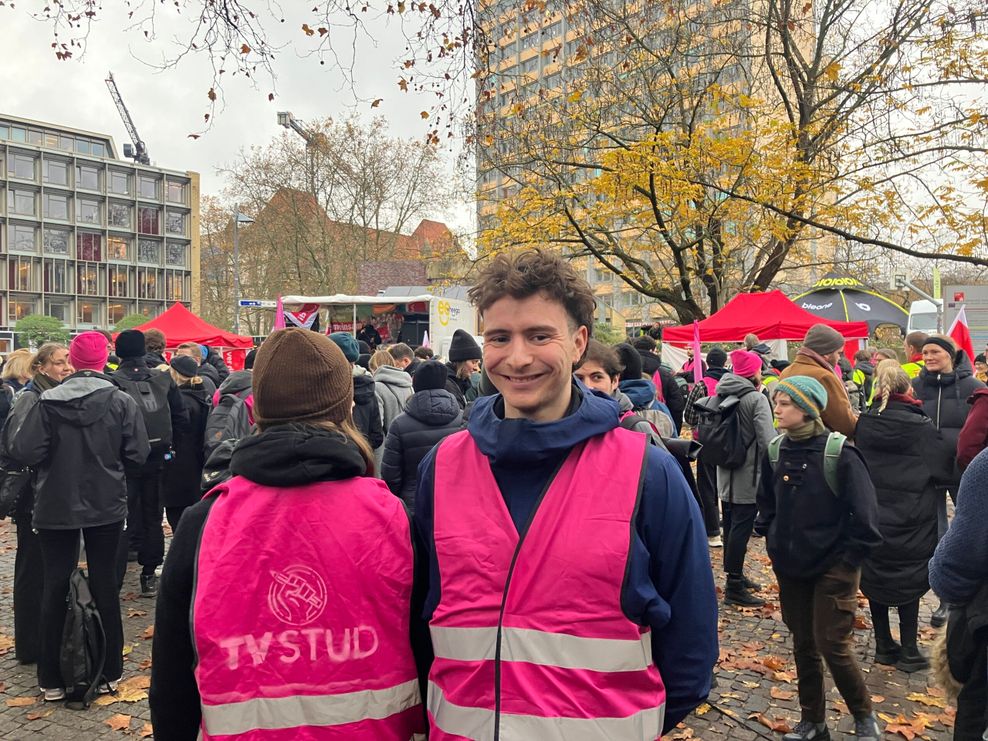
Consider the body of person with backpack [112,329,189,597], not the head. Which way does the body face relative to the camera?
away from the camera

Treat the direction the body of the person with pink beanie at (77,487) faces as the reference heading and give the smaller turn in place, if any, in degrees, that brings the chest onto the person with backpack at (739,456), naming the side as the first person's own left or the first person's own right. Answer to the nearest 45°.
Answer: approximately 90° to the first person's own right

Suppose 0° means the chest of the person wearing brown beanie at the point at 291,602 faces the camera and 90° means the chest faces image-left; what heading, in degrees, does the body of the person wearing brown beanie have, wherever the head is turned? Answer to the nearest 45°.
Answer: approximately 180°

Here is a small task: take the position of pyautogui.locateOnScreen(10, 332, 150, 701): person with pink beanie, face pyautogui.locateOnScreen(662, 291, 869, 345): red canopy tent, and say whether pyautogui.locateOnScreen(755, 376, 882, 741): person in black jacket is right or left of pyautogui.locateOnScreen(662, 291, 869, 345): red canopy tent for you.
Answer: right

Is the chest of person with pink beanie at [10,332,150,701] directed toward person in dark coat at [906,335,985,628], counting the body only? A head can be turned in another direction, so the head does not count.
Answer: no

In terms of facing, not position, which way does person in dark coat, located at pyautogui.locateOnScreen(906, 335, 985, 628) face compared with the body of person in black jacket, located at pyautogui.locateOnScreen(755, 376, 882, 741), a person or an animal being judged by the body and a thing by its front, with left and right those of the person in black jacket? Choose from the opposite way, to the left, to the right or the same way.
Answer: the same way

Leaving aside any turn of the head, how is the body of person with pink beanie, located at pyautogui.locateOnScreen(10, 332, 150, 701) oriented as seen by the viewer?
away from the camera

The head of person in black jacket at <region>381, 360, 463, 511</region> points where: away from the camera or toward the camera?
away from the camera

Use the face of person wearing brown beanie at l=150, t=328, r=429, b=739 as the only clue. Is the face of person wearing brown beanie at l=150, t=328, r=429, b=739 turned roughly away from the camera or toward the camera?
away from the camera

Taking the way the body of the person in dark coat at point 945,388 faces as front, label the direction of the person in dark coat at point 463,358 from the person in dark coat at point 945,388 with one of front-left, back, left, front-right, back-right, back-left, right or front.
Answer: front-right

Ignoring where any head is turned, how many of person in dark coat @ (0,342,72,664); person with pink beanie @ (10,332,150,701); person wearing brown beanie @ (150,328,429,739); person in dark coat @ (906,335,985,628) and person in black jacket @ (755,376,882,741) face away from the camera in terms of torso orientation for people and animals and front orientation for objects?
2

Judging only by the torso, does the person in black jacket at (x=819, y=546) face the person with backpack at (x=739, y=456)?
no

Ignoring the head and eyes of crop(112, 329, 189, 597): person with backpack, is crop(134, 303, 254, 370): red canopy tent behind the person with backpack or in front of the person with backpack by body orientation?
in front

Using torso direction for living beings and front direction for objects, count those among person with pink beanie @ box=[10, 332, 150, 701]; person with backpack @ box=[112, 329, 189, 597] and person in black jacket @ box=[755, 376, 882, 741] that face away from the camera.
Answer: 2

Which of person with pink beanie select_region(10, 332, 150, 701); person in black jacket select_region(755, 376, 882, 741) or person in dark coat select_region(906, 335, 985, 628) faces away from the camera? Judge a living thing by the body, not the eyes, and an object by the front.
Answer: the person with pink beanie

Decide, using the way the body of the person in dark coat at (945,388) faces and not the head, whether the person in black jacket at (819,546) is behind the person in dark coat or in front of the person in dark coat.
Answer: in front

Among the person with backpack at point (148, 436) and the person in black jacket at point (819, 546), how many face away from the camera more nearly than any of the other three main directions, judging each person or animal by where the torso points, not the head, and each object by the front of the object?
1

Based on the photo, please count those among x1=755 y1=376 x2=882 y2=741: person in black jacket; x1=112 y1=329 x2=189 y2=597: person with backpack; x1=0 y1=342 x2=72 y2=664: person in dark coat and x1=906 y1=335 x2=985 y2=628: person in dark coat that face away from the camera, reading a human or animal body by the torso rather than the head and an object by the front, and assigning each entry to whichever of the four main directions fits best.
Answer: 1
